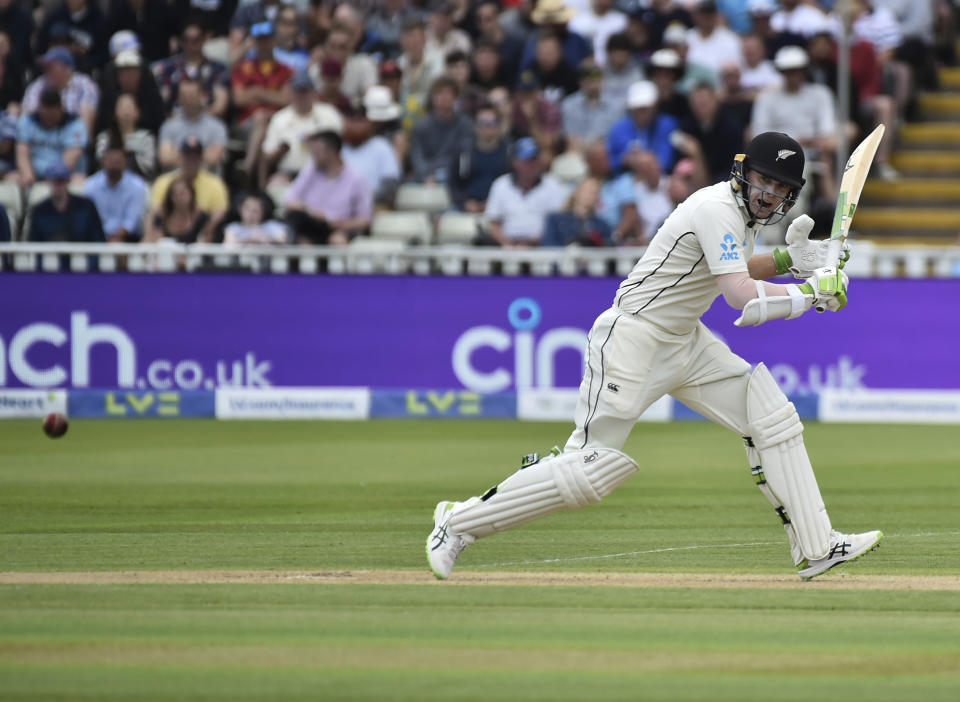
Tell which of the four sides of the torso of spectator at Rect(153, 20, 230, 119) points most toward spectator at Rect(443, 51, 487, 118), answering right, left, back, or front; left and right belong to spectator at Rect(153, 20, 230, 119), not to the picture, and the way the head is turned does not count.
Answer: left

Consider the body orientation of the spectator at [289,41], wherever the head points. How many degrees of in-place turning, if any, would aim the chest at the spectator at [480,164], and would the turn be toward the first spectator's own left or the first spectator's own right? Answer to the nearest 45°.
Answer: approximately 45° to the first spectator's own left

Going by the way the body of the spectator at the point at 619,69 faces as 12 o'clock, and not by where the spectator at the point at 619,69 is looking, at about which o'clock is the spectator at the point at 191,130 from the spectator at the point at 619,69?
the spectator at the point at 191,130 is roughly at 3 o'clock from the spectator at the point at 619,69.
